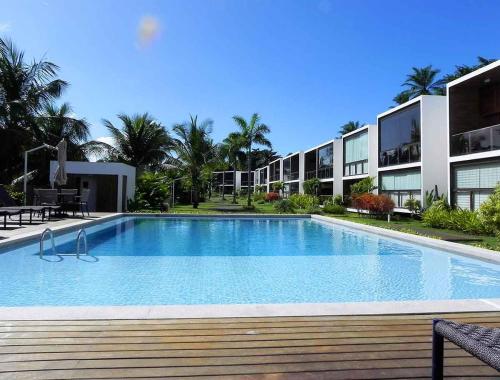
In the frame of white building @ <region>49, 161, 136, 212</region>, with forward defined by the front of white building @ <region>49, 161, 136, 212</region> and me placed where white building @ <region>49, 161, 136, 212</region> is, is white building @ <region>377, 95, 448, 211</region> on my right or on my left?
on my left

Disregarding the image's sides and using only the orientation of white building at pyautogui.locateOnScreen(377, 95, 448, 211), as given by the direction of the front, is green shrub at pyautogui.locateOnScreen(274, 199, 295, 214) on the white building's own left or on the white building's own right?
on the white building's own right

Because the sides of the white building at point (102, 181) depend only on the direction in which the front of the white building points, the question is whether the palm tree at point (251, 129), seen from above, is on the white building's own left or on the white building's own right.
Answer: on the white building's own left

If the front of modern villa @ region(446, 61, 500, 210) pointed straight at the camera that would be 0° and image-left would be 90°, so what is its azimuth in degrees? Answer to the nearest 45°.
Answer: approximately 45°

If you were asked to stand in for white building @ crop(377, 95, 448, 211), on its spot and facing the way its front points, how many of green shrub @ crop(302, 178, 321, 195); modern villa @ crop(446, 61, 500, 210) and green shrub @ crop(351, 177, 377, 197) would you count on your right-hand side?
2

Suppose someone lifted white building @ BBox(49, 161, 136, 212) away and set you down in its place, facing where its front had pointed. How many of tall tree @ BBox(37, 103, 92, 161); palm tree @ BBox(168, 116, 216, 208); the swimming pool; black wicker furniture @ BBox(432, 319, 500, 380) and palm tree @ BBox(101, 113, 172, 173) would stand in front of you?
2

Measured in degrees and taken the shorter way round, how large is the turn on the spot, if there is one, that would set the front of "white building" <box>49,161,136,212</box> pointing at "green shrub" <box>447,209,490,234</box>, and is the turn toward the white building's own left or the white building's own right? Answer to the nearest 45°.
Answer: approximately 45° to the white building's own left

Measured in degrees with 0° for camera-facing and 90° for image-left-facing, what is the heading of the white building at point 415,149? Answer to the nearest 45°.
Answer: approximately 45°

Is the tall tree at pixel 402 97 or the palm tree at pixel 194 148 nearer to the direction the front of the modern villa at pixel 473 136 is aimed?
the palm tree

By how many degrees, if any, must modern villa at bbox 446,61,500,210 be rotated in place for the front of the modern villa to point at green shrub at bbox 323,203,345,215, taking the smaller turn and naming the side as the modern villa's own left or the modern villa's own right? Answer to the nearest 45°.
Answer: approximately 90° to the modern villa's own right

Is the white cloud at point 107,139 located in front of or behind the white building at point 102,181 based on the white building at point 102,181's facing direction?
behind
